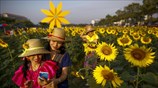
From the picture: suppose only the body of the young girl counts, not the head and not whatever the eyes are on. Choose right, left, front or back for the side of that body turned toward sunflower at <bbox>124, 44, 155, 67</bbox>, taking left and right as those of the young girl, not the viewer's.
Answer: left

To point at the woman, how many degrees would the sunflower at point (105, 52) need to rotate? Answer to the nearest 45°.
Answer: approximately 90° to its right

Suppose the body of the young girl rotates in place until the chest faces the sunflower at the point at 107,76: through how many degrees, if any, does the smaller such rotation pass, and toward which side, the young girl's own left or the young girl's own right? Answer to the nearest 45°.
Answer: approximately 45° to the young girl's own left

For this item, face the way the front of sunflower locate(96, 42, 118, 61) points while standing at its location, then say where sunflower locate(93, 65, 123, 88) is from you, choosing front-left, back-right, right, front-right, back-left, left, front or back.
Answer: front

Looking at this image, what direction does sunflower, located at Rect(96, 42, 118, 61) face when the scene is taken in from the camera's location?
facing the viewer

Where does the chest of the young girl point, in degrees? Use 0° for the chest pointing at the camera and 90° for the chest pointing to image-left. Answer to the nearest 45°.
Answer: approximately 0°

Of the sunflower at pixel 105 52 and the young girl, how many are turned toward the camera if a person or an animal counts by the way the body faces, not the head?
2

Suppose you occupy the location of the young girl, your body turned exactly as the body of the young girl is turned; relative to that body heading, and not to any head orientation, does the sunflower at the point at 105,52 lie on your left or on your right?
on your left
